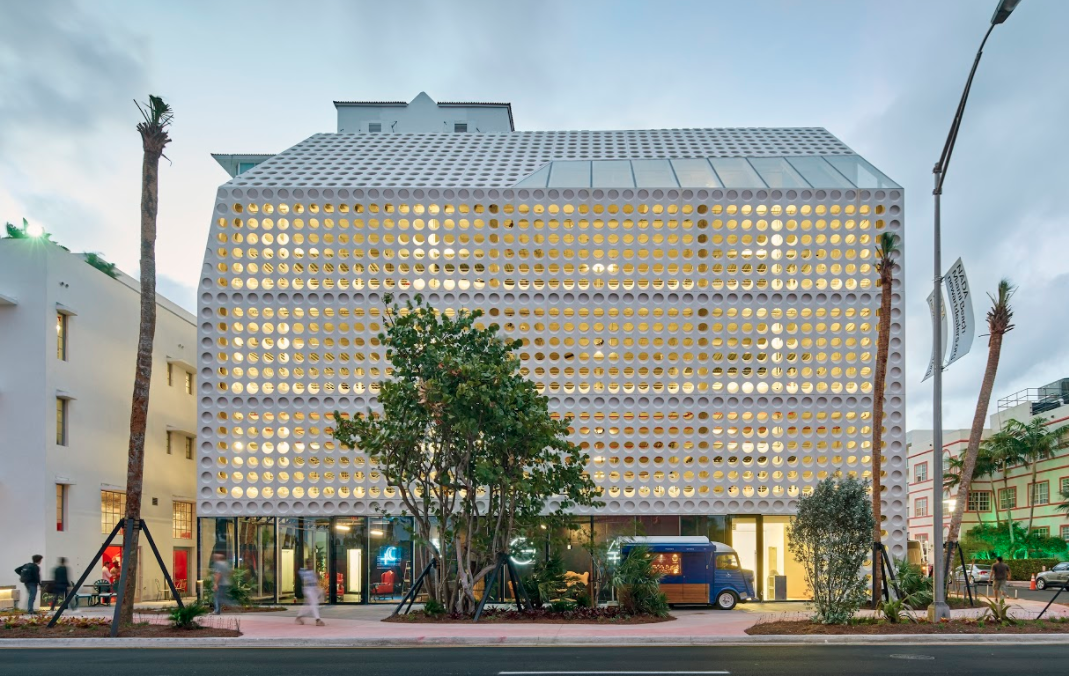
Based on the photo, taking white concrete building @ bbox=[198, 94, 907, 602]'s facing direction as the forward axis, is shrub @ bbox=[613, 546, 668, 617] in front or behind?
in front

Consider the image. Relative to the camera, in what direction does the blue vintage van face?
facing to the right of the viewer

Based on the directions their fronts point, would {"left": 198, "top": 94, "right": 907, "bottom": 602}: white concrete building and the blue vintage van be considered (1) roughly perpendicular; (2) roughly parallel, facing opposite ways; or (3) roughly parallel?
roughly perpendicular

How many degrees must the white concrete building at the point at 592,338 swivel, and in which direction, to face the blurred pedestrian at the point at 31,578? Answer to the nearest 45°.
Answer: approximately 45° to its right

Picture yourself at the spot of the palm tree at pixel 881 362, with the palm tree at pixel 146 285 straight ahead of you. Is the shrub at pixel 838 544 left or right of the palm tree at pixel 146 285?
left

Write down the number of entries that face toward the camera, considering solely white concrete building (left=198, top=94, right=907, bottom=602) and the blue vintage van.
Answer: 1

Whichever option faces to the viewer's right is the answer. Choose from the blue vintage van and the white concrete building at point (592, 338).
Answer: the blue vintage van

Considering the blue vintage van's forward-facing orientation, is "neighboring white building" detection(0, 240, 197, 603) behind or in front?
behind

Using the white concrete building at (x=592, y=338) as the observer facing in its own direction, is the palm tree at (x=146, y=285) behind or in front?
in front

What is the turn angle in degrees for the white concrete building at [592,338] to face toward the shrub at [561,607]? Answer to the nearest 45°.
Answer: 0° — it already faces it

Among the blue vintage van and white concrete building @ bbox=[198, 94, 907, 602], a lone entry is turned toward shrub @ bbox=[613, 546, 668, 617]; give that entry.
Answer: the white concrete building

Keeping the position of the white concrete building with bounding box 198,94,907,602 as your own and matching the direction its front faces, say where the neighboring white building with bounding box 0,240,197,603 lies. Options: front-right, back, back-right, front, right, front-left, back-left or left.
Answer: right

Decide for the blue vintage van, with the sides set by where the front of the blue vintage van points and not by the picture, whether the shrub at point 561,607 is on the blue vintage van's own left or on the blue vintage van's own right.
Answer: on the blue vintage van's own right
